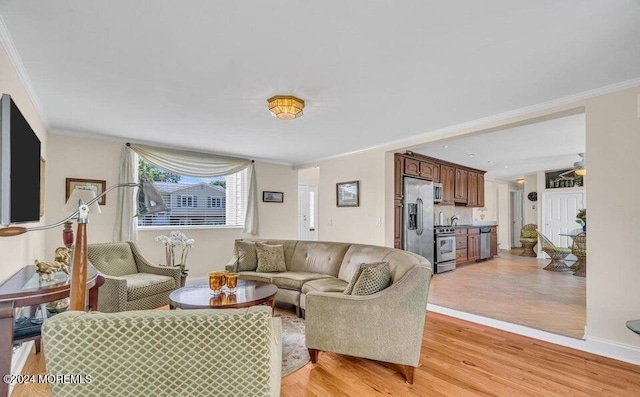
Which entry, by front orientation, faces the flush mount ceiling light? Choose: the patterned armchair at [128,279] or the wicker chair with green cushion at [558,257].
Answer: the patterned armchair at [128,279]

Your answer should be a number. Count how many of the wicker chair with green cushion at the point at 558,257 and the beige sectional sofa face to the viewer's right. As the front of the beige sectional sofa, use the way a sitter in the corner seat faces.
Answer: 1

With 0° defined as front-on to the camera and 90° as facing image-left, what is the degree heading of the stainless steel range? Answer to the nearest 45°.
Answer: approximately 315°

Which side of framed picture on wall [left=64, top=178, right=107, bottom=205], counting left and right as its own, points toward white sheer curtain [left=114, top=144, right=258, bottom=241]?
left

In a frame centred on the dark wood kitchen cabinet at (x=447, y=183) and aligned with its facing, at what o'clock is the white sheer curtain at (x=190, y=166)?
The white sheer curtain is roughly at 3 o'clock from the dark wood kitchen cabinet.

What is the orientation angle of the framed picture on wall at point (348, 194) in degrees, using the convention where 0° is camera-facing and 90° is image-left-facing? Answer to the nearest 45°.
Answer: approximately 45°

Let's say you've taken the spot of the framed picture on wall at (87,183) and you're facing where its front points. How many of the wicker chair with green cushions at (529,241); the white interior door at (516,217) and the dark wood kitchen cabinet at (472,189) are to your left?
3

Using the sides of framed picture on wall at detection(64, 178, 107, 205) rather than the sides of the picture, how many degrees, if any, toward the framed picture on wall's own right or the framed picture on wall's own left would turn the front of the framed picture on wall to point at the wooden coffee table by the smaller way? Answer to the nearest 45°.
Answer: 0° — it already faces it

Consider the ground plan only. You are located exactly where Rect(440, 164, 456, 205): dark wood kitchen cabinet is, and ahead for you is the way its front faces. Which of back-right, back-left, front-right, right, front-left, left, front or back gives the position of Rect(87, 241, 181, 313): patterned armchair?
right

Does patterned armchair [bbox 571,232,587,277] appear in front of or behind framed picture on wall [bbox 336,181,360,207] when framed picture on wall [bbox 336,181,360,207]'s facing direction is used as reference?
behind

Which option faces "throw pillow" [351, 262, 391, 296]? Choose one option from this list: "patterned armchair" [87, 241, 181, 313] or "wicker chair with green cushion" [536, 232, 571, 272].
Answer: "patterned armchair" [87, 241, 181, 313]

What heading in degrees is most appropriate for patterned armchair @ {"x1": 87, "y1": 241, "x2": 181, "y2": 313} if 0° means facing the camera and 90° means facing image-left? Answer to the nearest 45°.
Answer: approximately 315°

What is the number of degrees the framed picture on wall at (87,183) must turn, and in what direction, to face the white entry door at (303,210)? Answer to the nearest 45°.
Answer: approximately 90° to its left
